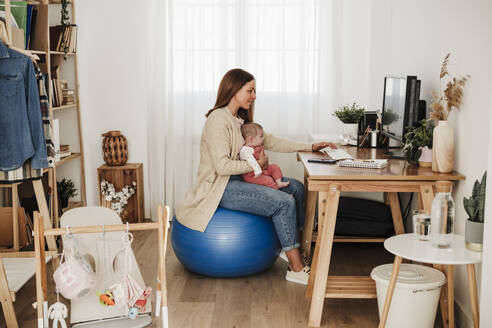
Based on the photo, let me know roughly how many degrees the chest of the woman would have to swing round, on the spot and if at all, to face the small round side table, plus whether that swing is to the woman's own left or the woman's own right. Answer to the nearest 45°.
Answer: approximately 45° to the woman's own right

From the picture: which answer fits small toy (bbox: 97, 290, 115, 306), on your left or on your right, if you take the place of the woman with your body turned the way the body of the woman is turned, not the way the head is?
on your right

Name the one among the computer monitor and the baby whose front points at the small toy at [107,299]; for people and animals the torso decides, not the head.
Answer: the computer monitor

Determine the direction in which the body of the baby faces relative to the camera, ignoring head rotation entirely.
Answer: to the viewer's right

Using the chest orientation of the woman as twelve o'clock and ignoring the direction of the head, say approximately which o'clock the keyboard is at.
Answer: The keyboard is roughly at 12 o'clock from the woman.

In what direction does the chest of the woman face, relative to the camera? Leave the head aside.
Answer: to the viewer's right

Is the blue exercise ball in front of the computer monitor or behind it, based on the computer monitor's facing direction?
in front

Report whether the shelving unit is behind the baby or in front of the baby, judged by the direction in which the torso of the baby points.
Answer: behind

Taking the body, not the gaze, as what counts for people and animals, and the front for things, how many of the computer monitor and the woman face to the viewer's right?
1

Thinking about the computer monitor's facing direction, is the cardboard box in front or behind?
in front

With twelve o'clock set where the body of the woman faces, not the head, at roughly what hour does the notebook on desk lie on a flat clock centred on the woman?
The notebook on desk is roughly at 1 o'clock from the woman.

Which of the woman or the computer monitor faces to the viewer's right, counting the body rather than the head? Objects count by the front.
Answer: the woman

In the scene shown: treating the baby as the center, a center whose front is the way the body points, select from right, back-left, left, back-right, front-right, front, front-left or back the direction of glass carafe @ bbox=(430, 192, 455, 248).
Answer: front-right
